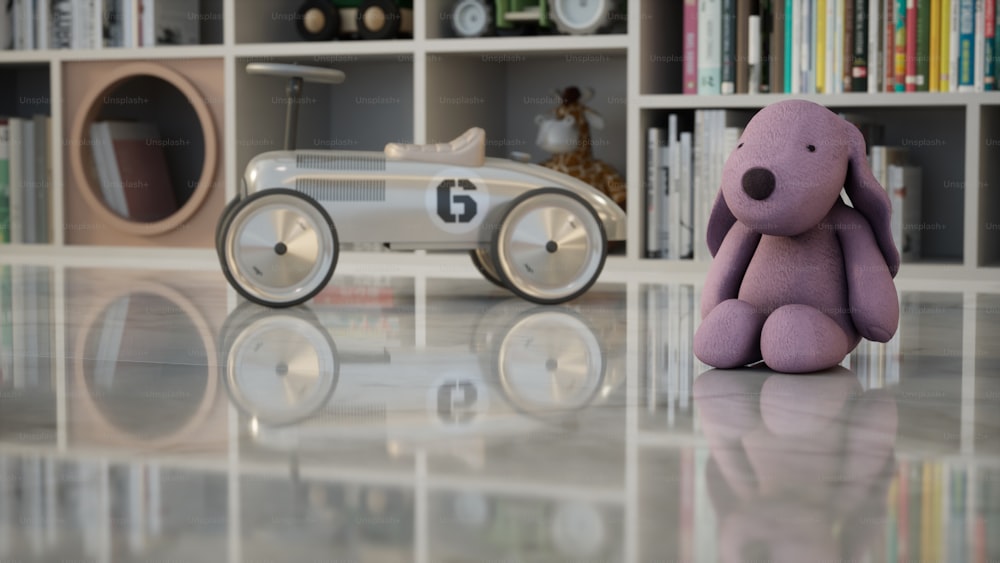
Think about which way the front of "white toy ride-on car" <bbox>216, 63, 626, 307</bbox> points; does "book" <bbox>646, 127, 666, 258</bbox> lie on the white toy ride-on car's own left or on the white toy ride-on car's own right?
on the white toy ride-on car's own right

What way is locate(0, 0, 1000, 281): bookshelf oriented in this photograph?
toward the camera

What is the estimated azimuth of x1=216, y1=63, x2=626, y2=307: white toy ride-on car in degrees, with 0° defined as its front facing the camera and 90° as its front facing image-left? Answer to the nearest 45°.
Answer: approximately 90°

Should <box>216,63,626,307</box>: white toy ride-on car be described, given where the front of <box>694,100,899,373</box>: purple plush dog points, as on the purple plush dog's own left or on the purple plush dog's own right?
on the purple plush dog's own right

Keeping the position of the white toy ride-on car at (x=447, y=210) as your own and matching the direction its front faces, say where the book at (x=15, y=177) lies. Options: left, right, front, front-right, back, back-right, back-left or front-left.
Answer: front-right

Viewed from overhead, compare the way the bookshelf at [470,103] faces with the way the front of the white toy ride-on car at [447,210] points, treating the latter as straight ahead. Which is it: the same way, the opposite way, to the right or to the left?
to the left

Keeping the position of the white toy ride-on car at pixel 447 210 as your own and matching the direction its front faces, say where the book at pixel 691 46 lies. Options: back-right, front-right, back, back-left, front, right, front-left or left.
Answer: back-right

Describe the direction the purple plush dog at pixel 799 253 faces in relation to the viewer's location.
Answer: facing the viewer and to the left of the viewer

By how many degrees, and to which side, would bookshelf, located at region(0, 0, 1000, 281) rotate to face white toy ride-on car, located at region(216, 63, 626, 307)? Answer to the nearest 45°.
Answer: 0° — it already faces it

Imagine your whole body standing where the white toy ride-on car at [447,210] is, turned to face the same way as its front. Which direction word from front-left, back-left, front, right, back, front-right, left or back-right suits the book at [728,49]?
back-right

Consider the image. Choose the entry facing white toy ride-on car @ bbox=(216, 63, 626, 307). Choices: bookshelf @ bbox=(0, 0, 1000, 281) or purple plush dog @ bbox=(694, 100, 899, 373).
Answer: the bookshelf

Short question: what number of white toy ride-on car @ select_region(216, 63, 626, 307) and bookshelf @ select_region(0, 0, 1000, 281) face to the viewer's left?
1

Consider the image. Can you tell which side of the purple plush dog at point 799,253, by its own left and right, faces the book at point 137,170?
right

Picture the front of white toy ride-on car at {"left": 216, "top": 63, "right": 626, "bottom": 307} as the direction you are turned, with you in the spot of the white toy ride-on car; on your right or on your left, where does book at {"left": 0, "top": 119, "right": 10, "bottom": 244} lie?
on your right
